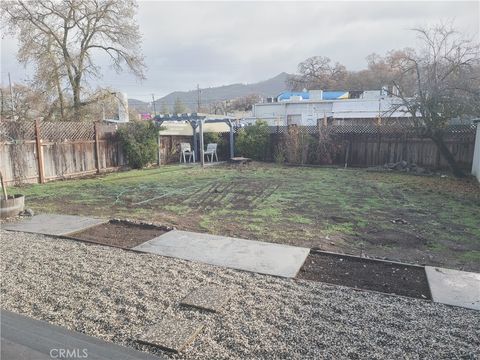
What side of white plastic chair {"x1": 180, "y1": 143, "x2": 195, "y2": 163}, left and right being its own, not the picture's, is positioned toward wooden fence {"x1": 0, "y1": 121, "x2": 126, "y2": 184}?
right

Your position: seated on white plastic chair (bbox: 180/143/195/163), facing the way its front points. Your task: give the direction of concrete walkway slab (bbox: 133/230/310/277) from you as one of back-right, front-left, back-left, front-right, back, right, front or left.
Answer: front-right

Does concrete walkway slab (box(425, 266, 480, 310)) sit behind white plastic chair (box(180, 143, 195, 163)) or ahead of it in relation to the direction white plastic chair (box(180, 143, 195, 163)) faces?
ahead

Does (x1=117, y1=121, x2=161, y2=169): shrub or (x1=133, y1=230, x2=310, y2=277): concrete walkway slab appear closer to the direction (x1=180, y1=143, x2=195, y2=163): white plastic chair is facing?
the concrete walkway slab

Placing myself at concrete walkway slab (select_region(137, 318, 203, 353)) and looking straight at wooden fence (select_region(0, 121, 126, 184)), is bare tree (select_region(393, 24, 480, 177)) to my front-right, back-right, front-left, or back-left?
front-right

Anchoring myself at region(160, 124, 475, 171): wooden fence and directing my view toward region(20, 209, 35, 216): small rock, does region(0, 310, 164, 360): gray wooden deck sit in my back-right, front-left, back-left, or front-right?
front-left

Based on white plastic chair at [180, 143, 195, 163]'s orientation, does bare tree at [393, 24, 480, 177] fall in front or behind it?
in front

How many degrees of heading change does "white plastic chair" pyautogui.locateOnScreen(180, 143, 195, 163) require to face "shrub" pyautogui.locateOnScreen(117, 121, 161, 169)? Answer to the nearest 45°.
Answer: approximately 90° to its right

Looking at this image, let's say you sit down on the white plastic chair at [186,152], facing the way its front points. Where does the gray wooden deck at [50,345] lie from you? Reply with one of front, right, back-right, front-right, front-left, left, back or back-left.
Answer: front-right

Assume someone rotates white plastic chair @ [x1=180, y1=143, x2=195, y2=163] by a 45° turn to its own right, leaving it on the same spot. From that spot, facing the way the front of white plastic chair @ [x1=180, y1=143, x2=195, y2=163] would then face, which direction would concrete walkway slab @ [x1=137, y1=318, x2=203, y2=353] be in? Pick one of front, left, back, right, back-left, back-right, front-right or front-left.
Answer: front

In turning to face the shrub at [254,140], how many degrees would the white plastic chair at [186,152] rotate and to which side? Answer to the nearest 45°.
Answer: approximately 45° to its left
